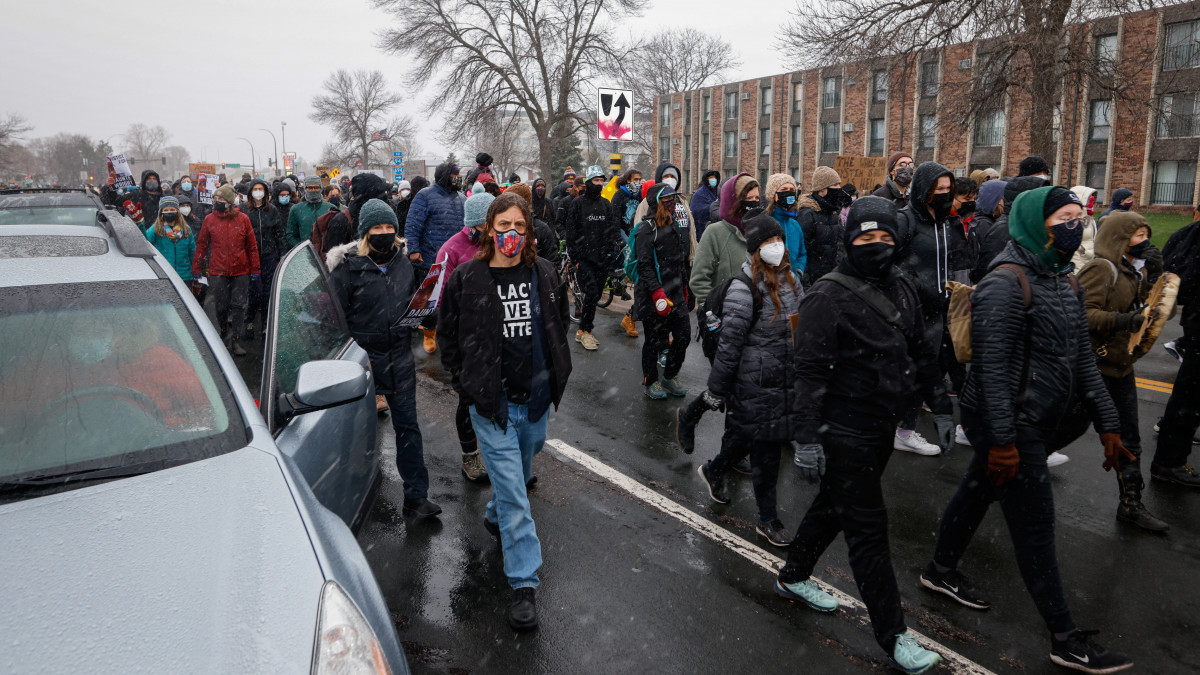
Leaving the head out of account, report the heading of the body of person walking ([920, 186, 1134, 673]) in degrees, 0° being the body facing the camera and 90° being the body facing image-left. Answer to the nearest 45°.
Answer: approximately 315°

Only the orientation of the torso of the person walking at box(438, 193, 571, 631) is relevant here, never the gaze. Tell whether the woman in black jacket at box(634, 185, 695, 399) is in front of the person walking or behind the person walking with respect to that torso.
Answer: behind

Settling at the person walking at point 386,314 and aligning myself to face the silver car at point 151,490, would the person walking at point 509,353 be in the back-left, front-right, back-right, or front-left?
front-left

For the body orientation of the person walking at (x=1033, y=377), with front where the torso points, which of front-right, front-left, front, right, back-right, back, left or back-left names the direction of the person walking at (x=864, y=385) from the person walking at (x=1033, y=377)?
right

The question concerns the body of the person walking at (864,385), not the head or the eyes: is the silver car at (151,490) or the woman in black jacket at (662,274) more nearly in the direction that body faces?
the silver car

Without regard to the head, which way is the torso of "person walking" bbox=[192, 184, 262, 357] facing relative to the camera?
toward the camera

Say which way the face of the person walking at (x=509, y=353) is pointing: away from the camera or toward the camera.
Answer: toward the camera

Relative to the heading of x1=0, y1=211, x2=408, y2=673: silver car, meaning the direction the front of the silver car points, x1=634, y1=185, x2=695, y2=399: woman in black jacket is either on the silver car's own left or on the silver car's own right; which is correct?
on the silver car's own left

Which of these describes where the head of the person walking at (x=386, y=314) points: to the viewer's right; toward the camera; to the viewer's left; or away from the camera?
toward the camera

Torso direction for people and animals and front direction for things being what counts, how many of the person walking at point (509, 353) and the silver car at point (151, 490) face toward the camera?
2

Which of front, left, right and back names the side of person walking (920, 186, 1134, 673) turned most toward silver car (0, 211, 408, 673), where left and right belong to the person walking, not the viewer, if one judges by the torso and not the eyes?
right

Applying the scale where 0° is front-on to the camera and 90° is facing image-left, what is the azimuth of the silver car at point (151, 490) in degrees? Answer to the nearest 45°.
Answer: approximately 0°

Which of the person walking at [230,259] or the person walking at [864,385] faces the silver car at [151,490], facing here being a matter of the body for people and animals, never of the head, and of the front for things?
the person walking at [230,259]

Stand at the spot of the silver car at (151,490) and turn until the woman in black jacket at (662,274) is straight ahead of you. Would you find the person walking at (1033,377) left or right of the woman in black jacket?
right

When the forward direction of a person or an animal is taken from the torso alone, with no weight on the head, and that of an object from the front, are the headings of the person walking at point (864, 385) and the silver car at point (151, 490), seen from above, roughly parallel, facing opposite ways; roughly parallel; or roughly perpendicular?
roughly parallel

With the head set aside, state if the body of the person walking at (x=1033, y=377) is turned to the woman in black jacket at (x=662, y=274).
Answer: no

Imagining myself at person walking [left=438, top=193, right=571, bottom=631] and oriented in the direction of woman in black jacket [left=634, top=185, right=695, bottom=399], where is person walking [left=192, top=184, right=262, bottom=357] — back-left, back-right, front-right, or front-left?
front-left

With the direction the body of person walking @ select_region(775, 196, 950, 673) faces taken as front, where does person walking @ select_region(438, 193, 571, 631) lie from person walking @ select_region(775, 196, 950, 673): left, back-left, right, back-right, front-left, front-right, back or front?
back-right
